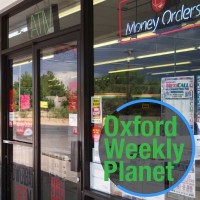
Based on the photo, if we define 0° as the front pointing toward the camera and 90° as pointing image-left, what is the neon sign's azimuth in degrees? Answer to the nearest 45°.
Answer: approximately 45°

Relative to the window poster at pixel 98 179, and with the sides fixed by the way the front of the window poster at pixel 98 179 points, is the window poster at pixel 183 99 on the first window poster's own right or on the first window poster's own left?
on the first window poster's own left

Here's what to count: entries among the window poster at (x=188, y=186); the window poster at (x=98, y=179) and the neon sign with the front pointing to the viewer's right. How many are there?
0

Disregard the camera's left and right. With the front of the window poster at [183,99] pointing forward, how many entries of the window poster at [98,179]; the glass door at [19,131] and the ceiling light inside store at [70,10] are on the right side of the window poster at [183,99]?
3

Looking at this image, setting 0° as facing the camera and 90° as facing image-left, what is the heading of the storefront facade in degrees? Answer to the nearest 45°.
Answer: approximately 45°

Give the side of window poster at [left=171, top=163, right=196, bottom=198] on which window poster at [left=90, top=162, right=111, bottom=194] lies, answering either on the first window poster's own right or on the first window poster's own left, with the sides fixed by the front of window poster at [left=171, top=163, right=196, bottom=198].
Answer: on the first window poster's own right

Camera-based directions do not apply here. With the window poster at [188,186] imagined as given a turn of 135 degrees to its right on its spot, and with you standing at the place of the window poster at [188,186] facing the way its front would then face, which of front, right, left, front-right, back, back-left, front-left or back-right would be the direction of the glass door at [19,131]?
front-left

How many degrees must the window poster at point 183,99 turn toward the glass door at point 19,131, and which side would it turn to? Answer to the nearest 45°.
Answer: approximately 90° to its right

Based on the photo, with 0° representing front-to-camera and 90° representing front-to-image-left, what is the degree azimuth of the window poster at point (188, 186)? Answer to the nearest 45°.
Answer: approximately 45°

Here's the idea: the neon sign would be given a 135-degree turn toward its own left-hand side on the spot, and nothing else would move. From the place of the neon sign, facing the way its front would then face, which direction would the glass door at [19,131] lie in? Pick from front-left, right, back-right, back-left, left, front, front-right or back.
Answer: back-left

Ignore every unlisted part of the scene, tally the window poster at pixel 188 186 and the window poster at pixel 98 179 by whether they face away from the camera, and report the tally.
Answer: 0

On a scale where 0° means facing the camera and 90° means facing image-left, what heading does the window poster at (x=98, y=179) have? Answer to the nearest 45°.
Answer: approximately 45°

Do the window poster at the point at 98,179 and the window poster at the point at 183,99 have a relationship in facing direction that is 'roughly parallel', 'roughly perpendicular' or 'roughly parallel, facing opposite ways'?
roughly parallel
